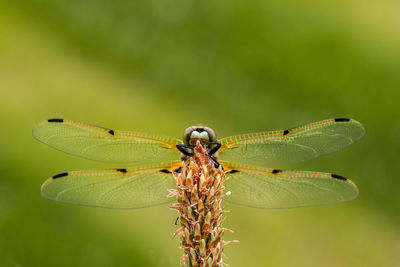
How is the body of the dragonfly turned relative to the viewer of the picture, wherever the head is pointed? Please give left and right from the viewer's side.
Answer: facing the viewer
